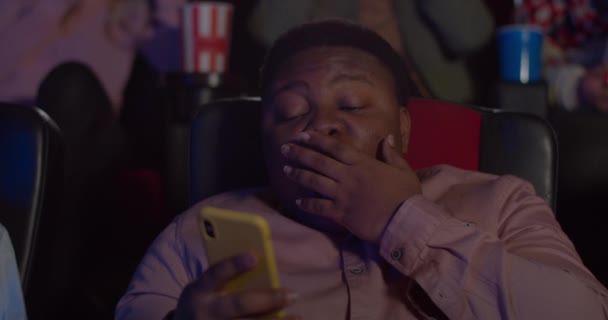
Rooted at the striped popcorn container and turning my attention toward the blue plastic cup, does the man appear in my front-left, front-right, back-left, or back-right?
front-right

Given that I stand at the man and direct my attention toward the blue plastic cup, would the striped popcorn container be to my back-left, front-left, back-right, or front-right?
front-left

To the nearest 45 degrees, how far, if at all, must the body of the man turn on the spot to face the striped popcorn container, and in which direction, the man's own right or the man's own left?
approximately 180°

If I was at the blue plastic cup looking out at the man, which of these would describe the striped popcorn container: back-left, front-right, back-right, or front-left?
front-right

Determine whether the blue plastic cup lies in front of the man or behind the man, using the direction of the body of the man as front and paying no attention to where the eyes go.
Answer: behind

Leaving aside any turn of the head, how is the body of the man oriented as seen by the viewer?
toward the camera

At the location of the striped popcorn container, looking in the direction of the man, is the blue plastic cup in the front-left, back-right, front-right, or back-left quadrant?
front-left

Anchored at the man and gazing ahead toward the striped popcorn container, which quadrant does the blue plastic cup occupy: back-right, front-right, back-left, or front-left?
front-right
